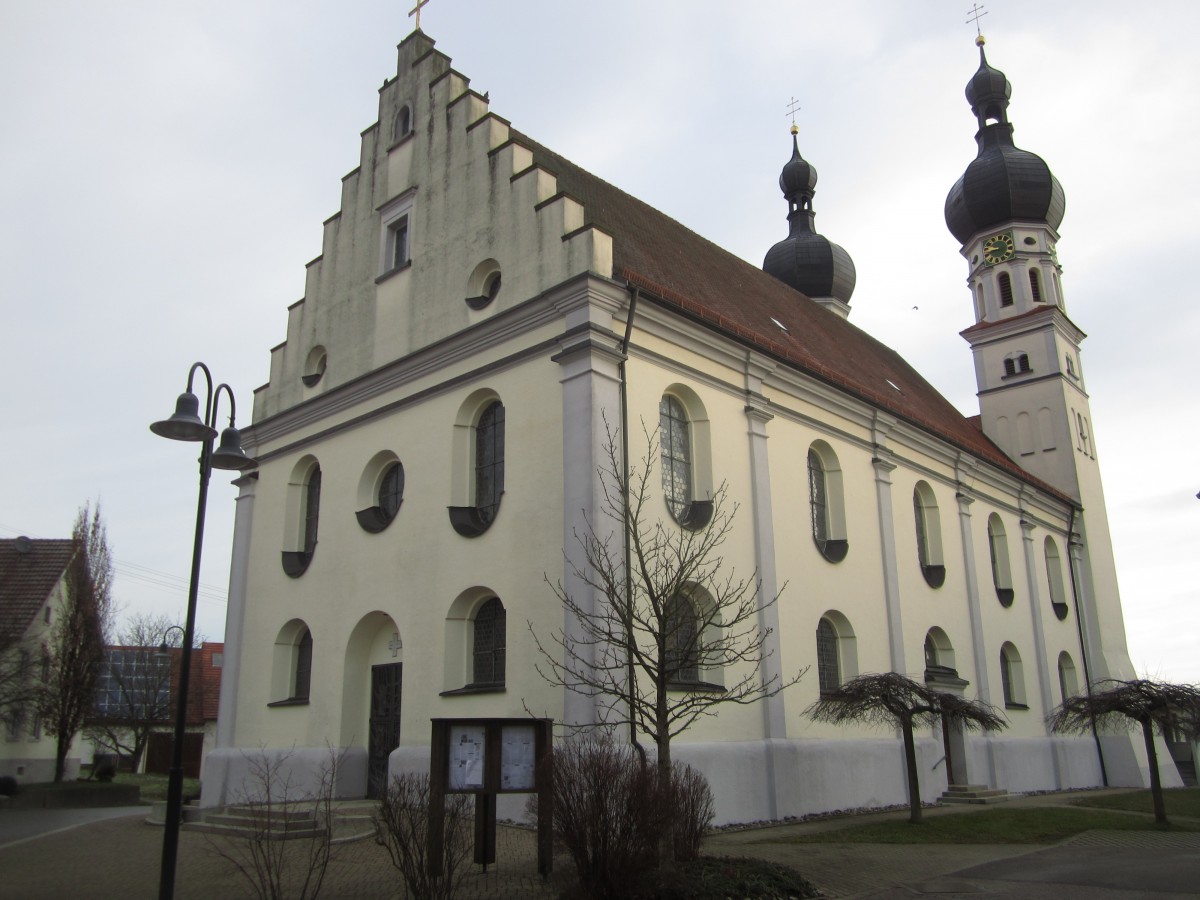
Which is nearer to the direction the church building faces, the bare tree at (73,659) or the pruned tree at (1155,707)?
the bare tree

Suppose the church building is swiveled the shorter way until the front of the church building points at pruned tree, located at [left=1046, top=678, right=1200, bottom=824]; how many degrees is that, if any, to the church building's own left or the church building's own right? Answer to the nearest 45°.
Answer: approximately 135° to the church building's own left

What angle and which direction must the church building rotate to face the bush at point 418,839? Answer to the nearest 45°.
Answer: approximately 45° to its left

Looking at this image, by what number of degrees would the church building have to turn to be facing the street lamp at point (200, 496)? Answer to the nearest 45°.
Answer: approximately 45° to its left

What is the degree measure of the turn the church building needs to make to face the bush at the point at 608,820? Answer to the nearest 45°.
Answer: approximately 45° to its left

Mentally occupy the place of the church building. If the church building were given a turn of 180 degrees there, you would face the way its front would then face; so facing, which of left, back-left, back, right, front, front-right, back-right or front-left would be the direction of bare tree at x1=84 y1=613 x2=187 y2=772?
left

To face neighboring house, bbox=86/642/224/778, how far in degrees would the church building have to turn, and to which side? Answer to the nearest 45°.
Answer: approximately 90° to its right

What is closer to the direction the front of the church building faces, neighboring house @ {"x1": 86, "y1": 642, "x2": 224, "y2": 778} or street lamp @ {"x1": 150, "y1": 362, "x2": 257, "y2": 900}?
the street lamp

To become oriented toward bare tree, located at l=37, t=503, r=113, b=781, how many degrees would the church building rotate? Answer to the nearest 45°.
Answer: approximately 90° to its right

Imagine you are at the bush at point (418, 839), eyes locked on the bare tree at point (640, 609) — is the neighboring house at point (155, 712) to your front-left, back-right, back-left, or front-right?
front-left

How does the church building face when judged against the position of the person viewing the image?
facing the viewer and to the left of the viewer

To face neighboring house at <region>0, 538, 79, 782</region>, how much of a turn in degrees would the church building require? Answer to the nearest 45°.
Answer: approximately 90° to its right
